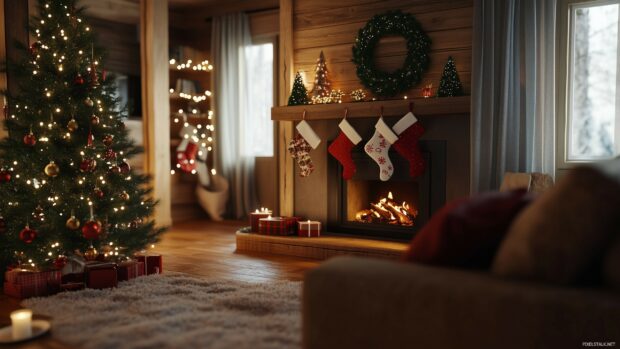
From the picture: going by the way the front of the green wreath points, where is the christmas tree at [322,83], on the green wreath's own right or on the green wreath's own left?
on the green wreath's own right

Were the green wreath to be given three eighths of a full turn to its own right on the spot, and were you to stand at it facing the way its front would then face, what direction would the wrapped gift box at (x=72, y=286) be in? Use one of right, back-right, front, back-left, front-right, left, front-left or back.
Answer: left

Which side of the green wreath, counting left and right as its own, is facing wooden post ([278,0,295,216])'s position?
right

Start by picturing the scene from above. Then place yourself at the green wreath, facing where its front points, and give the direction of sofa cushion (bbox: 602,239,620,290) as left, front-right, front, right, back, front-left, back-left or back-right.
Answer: front

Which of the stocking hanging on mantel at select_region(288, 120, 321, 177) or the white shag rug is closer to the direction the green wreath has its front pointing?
the white shag rug

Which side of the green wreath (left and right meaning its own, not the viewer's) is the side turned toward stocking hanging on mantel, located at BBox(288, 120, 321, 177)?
right

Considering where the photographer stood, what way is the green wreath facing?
facing the viewer

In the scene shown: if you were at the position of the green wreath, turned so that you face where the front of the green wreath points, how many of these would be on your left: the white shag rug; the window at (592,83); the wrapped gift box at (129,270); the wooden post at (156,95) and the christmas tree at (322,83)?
1

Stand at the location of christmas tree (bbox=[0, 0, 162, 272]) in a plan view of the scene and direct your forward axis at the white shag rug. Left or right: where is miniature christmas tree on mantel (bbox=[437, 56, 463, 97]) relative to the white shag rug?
left

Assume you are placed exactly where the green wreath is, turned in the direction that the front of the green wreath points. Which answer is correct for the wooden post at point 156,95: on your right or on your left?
on your right

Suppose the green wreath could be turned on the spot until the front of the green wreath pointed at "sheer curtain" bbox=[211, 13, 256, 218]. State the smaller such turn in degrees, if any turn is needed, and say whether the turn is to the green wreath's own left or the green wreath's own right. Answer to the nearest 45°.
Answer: approximately 135° to the green wreath's own right

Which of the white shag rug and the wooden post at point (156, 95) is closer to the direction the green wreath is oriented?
the white shag rug

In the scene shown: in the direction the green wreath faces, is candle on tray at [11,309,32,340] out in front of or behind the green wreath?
in front

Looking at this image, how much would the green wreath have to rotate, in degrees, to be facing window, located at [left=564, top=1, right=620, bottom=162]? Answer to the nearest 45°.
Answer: approximately 90° to its left
